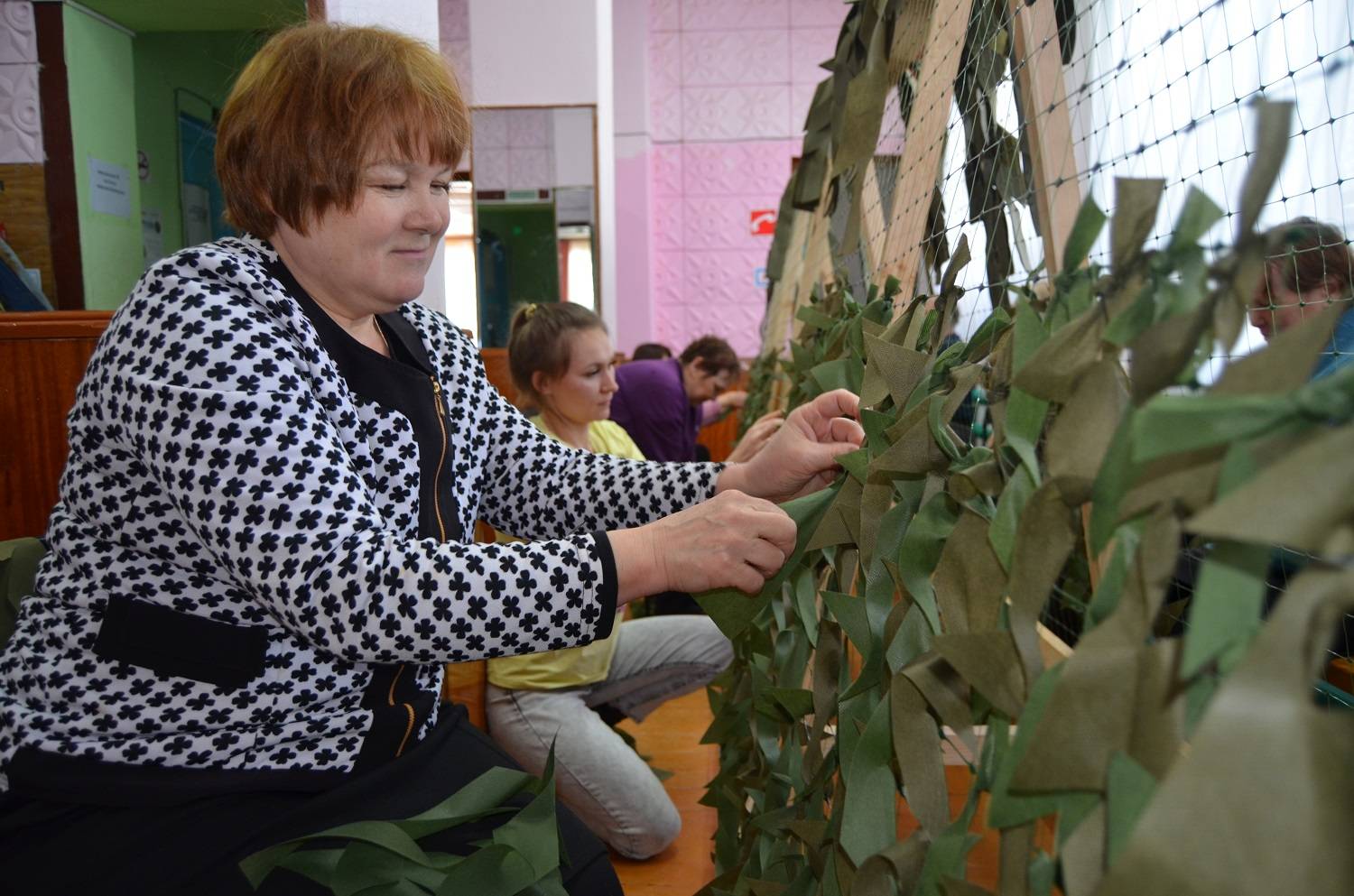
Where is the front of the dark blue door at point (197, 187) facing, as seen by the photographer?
facing the viewer and to the right of the viewer

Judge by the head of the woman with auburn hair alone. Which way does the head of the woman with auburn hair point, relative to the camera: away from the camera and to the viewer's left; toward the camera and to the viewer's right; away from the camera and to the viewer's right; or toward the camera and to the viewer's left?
toward the camera and to the viewer's right

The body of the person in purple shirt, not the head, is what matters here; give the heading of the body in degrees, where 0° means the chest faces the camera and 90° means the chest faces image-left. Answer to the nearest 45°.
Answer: approximately 270°

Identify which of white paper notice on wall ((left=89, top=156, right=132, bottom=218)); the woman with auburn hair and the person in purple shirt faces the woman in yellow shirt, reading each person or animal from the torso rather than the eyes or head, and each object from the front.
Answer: the white paper notice on wall

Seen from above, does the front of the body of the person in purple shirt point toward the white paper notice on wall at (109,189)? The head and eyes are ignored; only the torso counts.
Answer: no

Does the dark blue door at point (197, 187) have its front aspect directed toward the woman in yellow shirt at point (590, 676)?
yes

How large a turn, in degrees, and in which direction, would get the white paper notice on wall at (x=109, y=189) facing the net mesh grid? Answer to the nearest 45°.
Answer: approximately 45° to its right

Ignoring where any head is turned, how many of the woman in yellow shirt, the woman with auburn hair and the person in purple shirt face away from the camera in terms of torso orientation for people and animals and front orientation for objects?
0

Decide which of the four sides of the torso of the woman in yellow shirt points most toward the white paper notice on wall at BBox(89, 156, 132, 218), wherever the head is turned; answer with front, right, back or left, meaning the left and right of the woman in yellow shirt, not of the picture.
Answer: back

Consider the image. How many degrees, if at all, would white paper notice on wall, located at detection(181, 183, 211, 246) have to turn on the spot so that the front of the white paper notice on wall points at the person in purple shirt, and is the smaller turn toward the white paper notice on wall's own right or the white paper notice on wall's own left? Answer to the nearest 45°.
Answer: approximately 45° to the white paper notice on wall's own left

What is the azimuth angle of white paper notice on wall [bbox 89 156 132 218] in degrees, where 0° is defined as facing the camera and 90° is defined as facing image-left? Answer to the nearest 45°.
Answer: approximately 315°

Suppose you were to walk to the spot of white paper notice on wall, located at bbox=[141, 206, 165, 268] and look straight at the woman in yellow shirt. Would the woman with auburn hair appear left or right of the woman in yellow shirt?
right

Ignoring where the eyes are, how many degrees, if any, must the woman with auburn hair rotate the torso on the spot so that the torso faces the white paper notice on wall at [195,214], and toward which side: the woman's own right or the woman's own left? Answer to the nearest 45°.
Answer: approximately 135° to the woman's own left

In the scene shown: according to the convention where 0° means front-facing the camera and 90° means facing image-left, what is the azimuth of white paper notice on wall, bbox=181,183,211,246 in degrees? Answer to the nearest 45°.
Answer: approximately 315°

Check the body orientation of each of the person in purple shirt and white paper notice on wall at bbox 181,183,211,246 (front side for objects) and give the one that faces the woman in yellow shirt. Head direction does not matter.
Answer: the white paper notice on wall

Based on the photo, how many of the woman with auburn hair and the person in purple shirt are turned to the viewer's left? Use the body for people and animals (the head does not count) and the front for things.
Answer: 0
